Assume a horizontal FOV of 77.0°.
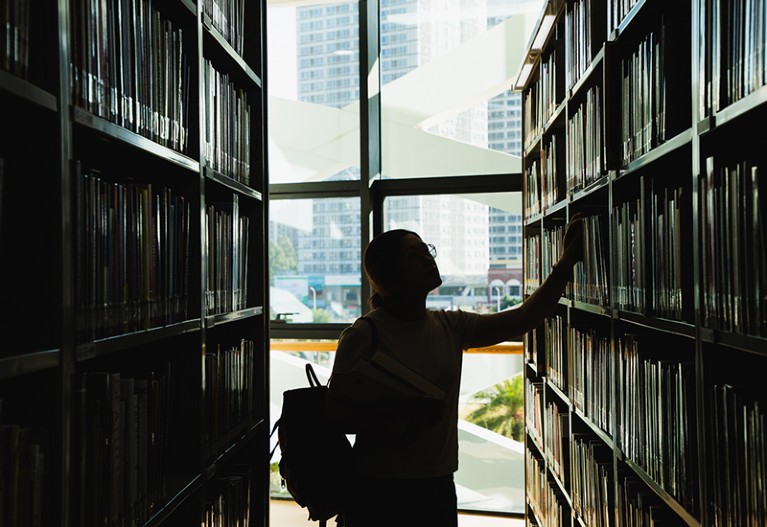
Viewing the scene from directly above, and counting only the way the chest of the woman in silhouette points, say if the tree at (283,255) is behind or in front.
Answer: behind

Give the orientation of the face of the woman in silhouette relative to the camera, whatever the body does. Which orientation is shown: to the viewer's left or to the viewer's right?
to the viewer's right

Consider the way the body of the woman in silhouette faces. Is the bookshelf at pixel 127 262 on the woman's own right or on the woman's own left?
on the woman's own right

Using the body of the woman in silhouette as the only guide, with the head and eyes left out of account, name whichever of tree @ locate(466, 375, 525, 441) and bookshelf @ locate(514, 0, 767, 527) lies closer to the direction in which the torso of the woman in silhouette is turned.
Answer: the bookshelf

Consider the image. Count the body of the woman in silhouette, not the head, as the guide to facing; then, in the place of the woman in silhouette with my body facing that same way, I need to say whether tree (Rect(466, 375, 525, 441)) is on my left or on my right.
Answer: on my left

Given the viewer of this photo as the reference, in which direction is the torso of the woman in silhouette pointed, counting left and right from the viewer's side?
facing the viewer and to the right of the viewer
